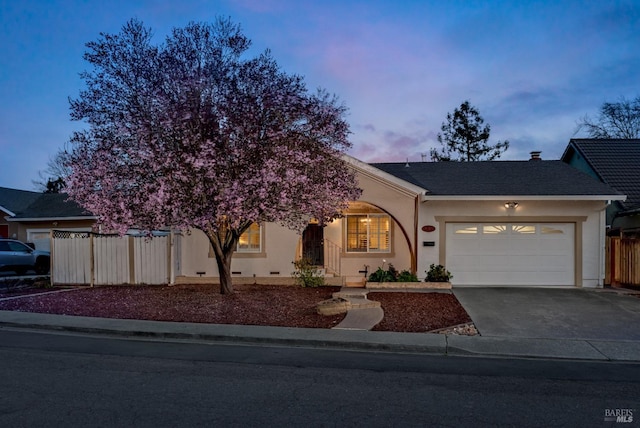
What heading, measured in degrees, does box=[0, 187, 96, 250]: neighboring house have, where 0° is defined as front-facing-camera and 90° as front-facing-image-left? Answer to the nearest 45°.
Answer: approximately 0°

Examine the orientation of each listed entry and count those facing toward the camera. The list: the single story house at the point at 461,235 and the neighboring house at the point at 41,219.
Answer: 2

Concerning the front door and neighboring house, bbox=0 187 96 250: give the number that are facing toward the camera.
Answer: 2

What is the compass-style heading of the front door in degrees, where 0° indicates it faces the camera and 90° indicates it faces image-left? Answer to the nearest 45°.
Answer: approximately 0°

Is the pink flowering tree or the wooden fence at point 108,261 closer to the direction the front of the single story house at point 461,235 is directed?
the pink flowering tree

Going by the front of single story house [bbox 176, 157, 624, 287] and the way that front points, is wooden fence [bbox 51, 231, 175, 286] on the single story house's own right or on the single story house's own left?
on the single story house's own right

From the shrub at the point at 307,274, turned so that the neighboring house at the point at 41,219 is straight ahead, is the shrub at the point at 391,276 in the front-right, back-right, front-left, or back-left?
back-right
